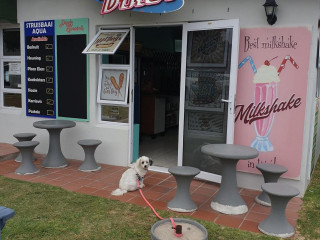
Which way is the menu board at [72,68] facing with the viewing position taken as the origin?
facing the viewer and to the left of the viewer

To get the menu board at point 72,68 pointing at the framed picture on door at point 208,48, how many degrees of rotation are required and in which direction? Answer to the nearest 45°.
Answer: approximately 90° to its left

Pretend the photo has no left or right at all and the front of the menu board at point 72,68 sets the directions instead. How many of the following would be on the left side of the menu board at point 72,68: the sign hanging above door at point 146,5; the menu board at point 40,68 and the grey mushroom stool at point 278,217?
2

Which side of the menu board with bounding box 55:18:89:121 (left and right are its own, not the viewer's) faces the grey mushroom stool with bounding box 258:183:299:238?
left

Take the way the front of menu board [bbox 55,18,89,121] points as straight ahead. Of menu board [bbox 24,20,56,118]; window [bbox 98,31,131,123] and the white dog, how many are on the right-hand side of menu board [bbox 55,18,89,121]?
1

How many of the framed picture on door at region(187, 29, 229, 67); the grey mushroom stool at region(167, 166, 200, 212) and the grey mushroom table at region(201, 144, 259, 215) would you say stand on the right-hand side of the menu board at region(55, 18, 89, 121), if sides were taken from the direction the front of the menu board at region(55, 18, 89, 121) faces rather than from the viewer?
0

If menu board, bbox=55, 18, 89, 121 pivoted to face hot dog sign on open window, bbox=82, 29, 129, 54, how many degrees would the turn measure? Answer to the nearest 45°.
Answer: approximately 90° to its left

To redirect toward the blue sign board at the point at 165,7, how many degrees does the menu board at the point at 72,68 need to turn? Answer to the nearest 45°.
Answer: approximately 90° to its left

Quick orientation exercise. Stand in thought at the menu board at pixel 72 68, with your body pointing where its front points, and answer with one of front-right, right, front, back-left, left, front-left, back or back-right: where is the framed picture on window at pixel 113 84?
left

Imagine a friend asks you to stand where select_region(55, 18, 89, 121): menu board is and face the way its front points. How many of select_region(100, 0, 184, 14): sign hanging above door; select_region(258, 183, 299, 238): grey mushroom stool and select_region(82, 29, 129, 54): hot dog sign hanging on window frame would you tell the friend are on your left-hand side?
3

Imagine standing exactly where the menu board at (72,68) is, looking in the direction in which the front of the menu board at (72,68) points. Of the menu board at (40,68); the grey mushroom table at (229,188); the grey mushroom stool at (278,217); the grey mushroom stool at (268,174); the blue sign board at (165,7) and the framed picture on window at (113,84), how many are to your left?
5

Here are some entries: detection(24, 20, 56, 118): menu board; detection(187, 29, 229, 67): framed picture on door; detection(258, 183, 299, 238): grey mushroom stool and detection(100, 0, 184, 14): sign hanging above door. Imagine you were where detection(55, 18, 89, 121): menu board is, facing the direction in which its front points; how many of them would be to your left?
3

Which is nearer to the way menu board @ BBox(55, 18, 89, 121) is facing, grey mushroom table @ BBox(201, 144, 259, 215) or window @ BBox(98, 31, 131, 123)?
the grey mushroom table

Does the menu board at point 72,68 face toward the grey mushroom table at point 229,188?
no

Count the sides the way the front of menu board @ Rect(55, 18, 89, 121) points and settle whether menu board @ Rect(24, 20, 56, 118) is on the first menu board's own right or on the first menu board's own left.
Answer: on the first menu board's own right

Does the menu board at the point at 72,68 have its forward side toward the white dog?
no

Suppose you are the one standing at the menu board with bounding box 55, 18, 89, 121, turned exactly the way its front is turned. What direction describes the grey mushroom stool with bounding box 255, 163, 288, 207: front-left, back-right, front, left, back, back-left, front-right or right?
left
